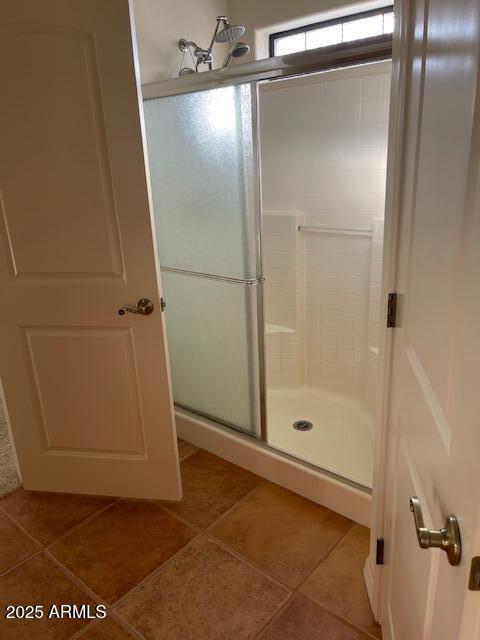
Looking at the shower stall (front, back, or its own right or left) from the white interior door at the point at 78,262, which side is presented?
front

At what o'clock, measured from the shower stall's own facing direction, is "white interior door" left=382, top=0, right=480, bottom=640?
The white interior door is roughly at 10 o'clock from the shower stall.

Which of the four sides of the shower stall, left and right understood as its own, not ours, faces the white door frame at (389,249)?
left

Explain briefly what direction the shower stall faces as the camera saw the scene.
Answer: facing the viewer and to the left of the viewer
